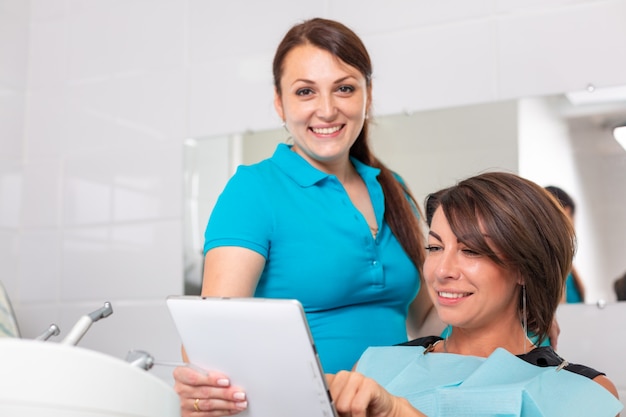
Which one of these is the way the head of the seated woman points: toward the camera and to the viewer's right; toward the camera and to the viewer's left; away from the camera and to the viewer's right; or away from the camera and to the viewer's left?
toward the camera and to the viewer's left

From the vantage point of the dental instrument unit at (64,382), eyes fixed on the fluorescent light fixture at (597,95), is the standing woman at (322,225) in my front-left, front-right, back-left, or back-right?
front-left

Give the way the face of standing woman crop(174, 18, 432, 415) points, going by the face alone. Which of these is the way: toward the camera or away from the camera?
toward the camera

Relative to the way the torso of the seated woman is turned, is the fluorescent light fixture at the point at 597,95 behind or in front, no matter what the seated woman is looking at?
behind

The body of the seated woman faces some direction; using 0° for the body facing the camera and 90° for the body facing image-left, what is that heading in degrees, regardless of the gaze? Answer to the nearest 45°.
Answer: approximately 45°

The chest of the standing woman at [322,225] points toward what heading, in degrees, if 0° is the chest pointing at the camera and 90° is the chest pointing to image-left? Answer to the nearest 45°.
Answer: approximately 315°

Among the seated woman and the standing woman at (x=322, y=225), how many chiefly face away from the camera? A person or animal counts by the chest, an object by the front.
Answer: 0
